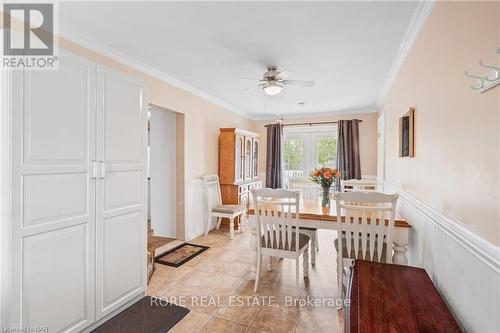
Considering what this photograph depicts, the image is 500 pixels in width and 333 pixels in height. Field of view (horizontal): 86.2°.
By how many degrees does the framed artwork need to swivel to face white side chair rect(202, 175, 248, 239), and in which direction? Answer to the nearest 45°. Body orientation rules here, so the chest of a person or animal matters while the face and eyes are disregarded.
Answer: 0° — it already faces it

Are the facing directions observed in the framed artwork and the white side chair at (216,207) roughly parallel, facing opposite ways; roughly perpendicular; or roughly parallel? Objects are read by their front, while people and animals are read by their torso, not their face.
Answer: roughly parallel, facing opposite ways

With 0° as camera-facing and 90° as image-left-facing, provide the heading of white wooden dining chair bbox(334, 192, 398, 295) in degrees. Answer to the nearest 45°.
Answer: approximately 180°

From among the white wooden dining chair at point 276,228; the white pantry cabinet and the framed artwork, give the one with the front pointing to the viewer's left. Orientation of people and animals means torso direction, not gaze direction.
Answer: the framed artwork

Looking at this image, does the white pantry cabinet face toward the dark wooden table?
yes

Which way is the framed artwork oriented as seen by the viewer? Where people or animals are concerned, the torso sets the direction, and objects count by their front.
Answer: to the viewer's left

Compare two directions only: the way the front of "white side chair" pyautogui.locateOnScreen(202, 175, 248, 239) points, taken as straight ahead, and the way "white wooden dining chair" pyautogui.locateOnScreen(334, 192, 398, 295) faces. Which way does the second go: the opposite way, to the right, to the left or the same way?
to the left

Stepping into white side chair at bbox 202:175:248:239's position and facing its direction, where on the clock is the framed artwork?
The framed artwork is roughly at 12 o'clock from the white side chair.

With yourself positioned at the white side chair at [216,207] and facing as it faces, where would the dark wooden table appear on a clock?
The dark wooden table is roughly at 1 o'clock from the white side chair.

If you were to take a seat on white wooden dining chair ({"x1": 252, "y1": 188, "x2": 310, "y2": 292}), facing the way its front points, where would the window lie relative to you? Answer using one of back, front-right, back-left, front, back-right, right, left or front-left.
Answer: front-left

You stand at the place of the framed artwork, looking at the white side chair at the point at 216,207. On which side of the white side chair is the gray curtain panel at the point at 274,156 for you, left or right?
right

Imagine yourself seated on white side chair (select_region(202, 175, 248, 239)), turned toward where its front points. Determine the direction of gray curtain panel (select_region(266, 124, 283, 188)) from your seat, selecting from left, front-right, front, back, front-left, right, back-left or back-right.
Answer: left

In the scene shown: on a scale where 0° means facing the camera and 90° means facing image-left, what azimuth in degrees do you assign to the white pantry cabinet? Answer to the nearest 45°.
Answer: approximately 315°

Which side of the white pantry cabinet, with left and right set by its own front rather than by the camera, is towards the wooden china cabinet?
left

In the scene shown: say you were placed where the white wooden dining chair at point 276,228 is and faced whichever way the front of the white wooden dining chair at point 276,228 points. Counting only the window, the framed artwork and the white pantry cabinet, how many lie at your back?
1

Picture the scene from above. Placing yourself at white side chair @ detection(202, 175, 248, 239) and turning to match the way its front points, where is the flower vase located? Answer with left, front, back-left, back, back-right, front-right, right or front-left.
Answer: front

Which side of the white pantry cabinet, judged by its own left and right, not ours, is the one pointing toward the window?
left

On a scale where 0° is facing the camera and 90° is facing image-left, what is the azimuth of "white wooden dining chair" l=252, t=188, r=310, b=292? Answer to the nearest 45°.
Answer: approximately 225°

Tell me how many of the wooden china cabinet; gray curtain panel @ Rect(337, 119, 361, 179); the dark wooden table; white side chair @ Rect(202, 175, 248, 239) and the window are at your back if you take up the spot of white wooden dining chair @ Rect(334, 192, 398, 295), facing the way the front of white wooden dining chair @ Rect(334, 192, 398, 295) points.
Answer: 1

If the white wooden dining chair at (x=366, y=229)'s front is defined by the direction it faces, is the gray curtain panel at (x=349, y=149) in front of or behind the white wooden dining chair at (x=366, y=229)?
in front
